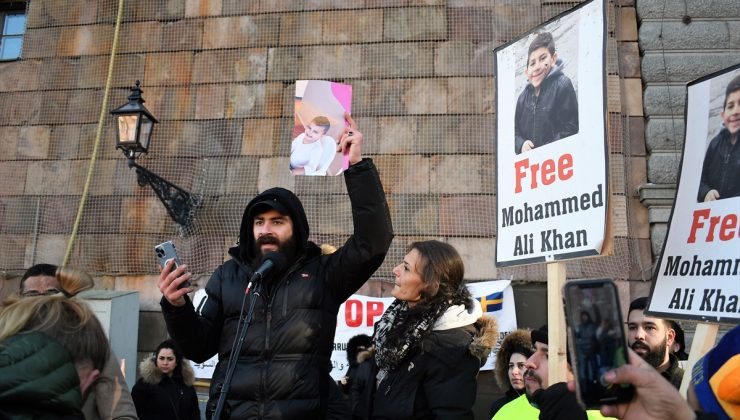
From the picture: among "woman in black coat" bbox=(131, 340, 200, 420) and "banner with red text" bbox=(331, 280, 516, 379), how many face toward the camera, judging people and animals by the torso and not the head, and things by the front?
2

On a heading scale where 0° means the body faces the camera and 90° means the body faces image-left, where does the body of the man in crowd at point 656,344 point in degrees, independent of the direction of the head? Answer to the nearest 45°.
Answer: approximately 45°

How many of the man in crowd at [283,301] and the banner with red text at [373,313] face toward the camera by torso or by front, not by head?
2

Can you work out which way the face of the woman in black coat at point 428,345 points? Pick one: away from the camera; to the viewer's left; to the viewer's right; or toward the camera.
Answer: to the viewer's left

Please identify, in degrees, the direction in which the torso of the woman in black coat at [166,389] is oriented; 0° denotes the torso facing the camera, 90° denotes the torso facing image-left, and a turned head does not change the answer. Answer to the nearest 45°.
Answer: approximately 0°

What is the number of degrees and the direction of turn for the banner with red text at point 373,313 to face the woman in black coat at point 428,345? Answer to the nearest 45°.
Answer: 0° — it already faces them

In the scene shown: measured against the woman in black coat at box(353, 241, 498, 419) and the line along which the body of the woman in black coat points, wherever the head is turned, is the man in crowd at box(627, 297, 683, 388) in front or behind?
behind
